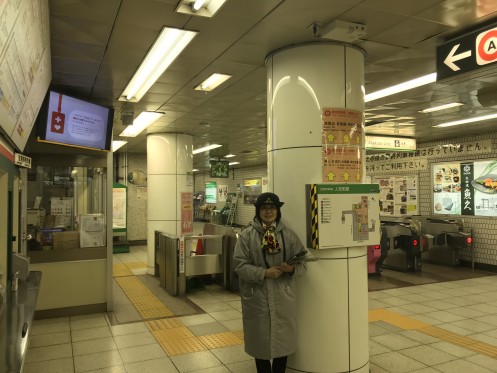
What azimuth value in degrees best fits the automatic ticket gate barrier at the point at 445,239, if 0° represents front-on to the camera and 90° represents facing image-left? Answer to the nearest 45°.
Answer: approximately 315°

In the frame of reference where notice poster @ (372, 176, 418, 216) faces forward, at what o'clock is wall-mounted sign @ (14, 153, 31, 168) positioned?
The wall-mounted sign is roughly at 1 o'clock from the notice poster.

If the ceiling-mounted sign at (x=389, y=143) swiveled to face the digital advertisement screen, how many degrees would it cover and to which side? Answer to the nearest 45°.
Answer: approximately 45° to its right

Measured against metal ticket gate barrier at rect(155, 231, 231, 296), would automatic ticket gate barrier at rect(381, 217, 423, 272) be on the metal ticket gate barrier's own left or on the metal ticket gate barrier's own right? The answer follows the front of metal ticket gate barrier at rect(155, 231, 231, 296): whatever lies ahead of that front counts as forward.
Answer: on the metal ticket gate barrier's own left

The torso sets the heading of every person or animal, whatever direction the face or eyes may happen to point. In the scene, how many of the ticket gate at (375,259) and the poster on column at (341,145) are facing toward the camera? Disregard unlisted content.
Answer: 2

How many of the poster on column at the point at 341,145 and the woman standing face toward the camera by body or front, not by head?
2

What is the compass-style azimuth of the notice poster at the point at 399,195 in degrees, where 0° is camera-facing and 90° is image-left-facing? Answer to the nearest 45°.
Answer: approximately 0°
